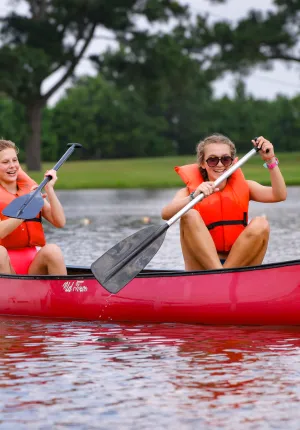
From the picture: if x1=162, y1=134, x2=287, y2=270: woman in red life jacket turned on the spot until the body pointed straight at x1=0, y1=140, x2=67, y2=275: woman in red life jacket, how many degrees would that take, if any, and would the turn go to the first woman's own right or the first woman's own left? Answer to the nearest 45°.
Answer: approximately 90° to the first woman's own right

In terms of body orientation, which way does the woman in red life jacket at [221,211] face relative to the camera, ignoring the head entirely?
toward the camera

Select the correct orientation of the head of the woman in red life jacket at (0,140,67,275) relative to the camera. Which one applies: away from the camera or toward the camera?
toward the camera

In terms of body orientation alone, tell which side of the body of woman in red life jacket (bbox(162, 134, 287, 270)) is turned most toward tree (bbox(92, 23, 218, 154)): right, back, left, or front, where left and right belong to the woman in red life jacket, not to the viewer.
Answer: back

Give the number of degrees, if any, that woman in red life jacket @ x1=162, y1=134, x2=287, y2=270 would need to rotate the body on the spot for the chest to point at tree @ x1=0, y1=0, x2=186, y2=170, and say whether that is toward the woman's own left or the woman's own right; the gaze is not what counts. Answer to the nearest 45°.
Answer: approximately 180°
